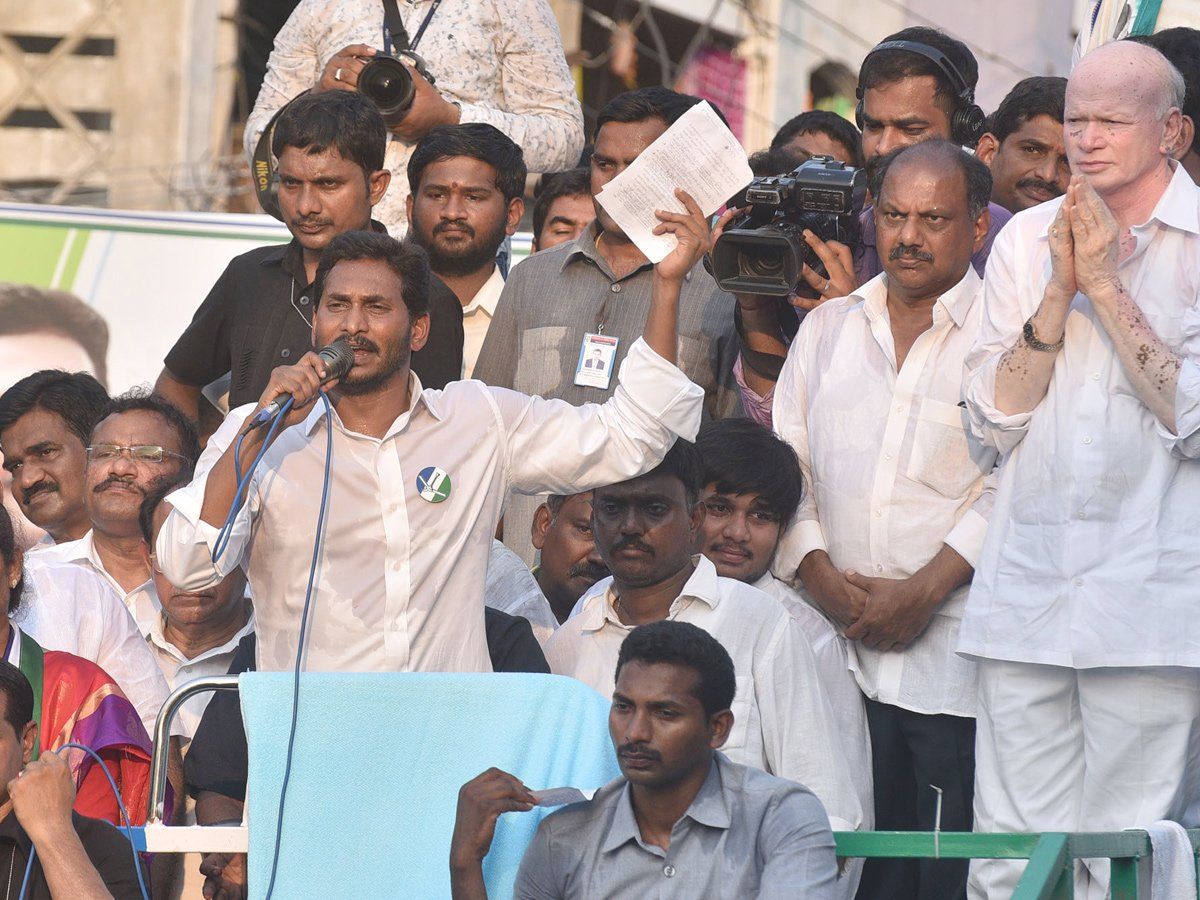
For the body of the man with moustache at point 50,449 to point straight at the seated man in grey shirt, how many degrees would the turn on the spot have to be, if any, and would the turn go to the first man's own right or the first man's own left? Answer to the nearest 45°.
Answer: approximately 90° to the first man's own left

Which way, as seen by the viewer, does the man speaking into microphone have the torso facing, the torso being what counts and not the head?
toward the camera

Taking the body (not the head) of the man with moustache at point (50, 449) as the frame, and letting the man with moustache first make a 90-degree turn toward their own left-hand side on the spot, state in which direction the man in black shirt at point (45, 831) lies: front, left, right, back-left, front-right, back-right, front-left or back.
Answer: front-right

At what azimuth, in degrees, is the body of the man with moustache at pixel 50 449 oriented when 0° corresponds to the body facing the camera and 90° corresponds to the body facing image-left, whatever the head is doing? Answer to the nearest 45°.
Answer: approximately 45°

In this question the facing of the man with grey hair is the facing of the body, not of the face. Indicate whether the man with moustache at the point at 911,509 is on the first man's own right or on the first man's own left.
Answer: on the first man's own right

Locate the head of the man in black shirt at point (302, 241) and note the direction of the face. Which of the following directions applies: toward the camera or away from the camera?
toward the camera

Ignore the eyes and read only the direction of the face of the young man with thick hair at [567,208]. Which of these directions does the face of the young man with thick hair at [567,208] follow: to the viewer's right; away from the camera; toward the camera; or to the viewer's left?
toward the camera

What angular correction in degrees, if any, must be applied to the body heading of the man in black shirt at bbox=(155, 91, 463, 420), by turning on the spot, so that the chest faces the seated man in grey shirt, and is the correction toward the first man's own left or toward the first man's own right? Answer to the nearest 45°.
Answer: approximately 90° to the first man's own left

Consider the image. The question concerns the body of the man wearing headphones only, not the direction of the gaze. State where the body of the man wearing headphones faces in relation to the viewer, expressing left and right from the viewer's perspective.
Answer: facing the viewer and to the left of the viewer

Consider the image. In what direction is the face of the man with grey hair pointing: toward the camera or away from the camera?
toward the camera

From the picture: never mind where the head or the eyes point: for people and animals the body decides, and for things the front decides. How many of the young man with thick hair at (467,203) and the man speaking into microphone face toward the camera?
2

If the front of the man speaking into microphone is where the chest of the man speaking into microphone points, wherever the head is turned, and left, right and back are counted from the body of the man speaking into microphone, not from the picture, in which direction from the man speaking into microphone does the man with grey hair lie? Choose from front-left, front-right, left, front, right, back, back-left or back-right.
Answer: left
